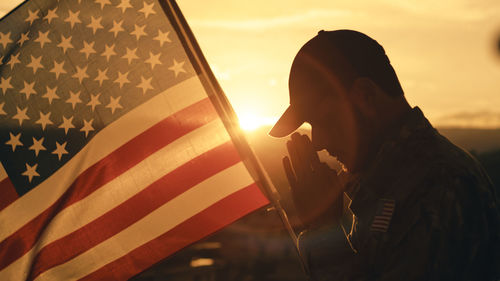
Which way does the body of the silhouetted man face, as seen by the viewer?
to the viewer's left
